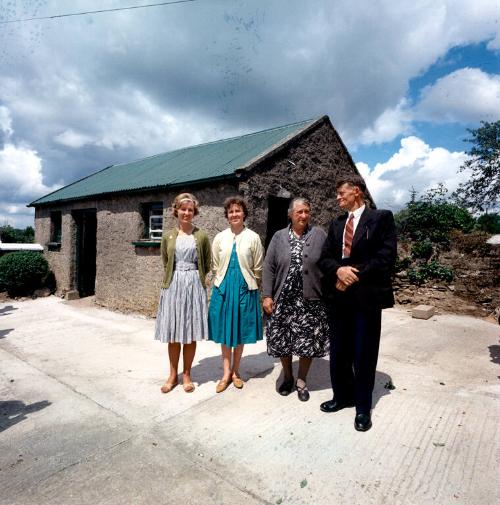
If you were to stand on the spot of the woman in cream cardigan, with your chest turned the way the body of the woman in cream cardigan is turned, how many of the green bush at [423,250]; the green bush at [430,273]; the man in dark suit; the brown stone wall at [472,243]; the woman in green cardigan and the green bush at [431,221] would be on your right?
1

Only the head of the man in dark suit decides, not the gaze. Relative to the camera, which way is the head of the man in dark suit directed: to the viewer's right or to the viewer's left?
to the viewer's left

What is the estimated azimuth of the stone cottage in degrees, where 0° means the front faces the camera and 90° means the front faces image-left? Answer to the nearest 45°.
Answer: approximately 45°

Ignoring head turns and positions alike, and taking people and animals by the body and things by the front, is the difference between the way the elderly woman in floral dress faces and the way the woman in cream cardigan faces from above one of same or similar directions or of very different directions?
same or similar directions

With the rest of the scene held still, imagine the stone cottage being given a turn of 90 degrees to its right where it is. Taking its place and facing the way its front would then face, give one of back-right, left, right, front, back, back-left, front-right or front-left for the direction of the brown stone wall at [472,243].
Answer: back-right

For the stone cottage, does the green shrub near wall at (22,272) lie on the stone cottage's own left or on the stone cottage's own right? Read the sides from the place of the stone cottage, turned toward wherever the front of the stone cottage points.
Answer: on the stone cottage's own right

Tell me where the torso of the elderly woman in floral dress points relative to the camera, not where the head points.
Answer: toward the camera

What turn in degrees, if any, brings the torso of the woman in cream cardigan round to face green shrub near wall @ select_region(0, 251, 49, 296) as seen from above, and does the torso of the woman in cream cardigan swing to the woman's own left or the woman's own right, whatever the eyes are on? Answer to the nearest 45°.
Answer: approximately 135° to the woman's own right

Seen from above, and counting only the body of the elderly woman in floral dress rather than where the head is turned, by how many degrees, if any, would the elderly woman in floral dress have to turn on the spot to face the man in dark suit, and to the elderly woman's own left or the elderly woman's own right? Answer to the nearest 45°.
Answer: approximately 45° to the elderly woman's own left

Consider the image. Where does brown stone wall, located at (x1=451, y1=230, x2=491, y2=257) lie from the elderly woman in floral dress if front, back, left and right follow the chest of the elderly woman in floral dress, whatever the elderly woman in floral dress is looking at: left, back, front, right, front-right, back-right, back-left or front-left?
back-left

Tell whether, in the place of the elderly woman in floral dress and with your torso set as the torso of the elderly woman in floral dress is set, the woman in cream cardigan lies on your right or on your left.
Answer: on your right

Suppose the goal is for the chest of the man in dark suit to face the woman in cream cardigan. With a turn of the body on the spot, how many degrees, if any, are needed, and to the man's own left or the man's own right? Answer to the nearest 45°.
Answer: approximately 45° to the man's own right

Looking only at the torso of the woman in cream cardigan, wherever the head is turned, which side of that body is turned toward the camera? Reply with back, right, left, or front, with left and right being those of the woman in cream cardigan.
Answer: front
